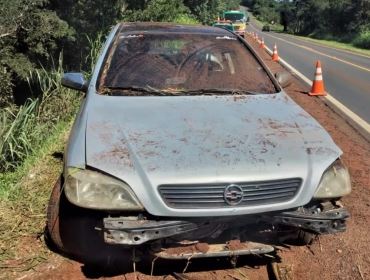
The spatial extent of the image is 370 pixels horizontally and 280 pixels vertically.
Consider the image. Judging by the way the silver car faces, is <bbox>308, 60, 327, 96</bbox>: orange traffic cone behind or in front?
behind

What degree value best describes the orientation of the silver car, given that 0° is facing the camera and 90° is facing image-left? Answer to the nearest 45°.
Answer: approximately 0°

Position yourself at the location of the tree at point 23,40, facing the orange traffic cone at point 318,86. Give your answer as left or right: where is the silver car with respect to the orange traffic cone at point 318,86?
right

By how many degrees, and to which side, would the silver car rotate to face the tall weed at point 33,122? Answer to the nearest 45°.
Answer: approximately 135° to its right

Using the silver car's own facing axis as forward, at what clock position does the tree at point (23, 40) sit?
The tree is roughly at 5 o'clock from the silver car.
